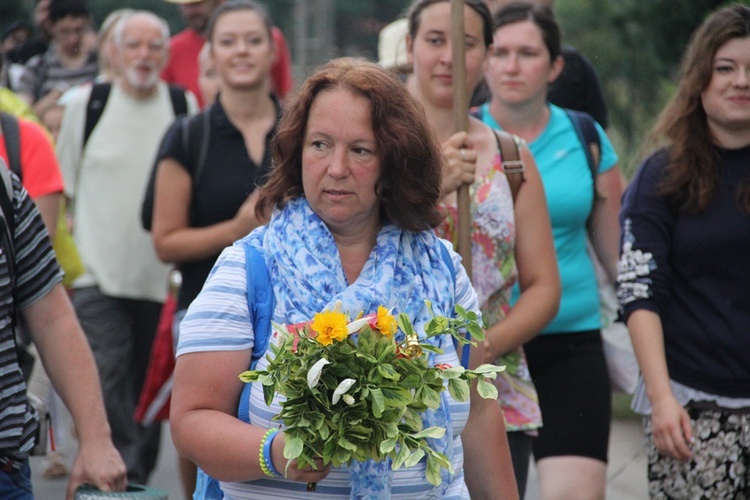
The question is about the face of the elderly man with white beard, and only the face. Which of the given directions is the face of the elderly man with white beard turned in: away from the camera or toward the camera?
toward the camera

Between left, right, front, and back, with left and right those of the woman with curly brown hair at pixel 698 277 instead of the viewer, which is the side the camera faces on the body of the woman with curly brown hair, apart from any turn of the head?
front

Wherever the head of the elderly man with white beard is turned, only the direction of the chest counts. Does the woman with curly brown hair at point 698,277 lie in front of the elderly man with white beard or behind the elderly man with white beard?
in front

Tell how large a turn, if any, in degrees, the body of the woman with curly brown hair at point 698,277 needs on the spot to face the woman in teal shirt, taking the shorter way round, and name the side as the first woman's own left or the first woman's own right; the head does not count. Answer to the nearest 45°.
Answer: approximately 135° to the first woman's own right

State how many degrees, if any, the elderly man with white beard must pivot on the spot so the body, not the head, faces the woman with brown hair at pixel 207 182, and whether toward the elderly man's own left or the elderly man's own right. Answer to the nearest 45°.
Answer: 0° — they already face them

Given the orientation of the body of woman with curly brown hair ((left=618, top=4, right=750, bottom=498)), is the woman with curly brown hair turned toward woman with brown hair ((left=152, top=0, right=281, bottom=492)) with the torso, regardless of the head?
no

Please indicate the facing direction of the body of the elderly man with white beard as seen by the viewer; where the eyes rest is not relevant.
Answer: toward the camera

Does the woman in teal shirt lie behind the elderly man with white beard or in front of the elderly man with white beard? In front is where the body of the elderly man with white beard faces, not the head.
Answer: in front

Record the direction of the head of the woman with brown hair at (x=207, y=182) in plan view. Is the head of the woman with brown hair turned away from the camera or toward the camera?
toward the camera

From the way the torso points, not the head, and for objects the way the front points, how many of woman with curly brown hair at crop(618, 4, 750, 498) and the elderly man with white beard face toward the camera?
2

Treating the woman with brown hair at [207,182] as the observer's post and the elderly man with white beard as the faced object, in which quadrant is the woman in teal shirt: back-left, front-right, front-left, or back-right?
back-right

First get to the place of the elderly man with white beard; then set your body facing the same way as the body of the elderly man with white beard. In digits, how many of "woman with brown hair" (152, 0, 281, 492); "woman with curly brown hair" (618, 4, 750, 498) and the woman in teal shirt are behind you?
0

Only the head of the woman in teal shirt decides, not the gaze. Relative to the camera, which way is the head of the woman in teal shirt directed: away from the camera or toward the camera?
toward the camera

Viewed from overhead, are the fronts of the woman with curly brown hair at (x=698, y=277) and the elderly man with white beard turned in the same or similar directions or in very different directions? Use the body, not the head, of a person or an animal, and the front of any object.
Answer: same or similar directions

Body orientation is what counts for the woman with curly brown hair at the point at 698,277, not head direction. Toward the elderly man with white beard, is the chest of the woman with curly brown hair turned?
no
